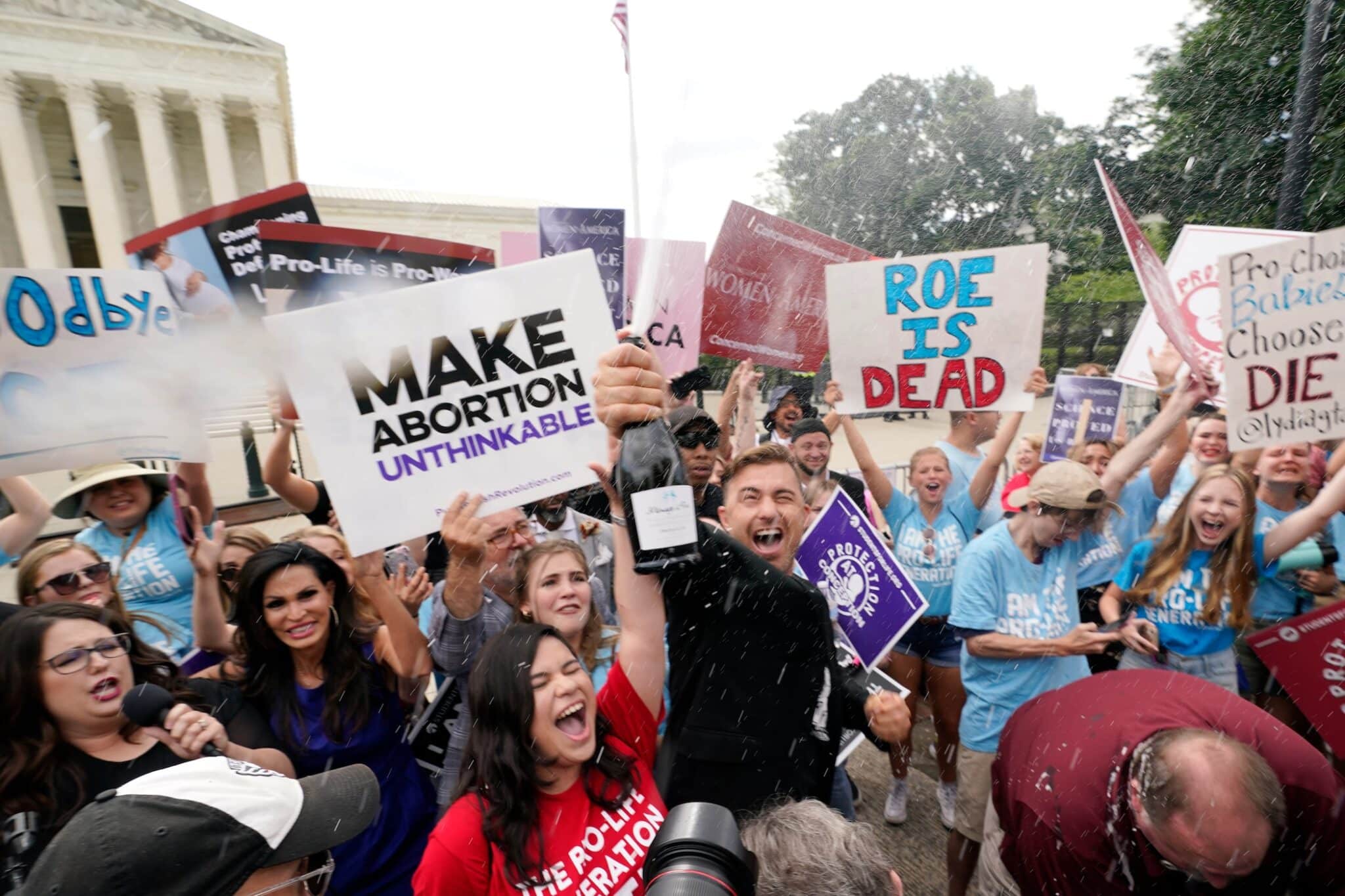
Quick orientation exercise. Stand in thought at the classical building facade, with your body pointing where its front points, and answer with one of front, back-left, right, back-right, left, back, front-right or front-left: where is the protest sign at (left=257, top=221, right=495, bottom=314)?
front-right

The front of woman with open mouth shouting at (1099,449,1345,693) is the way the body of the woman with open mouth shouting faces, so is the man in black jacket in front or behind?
in front

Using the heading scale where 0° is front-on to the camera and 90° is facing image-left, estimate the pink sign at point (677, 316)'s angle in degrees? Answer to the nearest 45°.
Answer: approximately 0°

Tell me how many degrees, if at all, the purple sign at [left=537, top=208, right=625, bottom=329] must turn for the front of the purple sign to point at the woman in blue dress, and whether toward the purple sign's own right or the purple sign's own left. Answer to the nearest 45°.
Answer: approximately 45° to the purple sign's own right

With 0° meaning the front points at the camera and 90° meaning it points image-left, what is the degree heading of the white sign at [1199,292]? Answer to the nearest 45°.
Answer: approximately 0°

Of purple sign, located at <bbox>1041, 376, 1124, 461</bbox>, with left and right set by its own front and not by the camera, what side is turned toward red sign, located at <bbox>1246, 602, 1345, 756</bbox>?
front

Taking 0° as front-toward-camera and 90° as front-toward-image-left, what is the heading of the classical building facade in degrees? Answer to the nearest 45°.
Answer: approximately 315°
